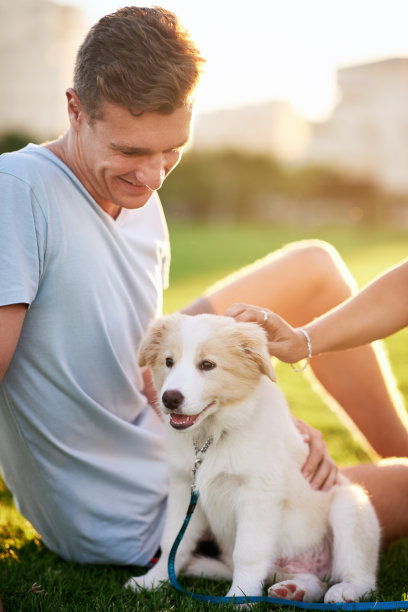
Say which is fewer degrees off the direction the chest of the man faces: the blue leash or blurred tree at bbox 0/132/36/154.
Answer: the blue leash

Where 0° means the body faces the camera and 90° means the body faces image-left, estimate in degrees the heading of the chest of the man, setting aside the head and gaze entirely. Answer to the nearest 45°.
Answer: approximately 315°

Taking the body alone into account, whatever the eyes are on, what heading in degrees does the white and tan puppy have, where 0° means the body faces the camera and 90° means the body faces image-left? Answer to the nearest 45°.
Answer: approximately 45°

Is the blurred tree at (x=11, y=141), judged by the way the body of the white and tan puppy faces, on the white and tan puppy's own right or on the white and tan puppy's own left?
on the white and tan puppy's own right

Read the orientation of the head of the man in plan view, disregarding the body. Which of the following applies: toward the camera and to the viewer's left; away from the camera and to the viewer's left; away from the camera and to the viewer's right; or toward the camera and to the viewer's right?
toward the camera and to the viewer's right

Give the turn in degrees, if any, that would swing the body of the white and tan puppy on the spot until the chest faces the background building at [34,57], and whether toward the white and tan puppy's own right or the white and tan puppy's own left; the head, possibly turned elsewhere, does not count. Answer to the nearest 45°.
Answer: approximately 135° to the white and tan puppy's own right

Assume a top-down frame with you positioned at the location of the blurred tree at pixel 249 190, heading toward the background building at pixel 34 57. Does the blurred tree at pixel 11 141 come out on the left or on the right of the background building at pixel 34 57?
left

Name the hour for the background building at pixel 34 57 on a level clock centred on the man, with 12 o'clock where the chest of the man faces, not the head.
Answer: The background building is roughly at 7 o'clock from the man.

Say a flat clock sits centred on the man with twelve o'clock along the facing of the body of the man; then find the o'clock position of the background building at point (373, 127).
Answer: The background building is roughly at 8 o'clock from the man.
